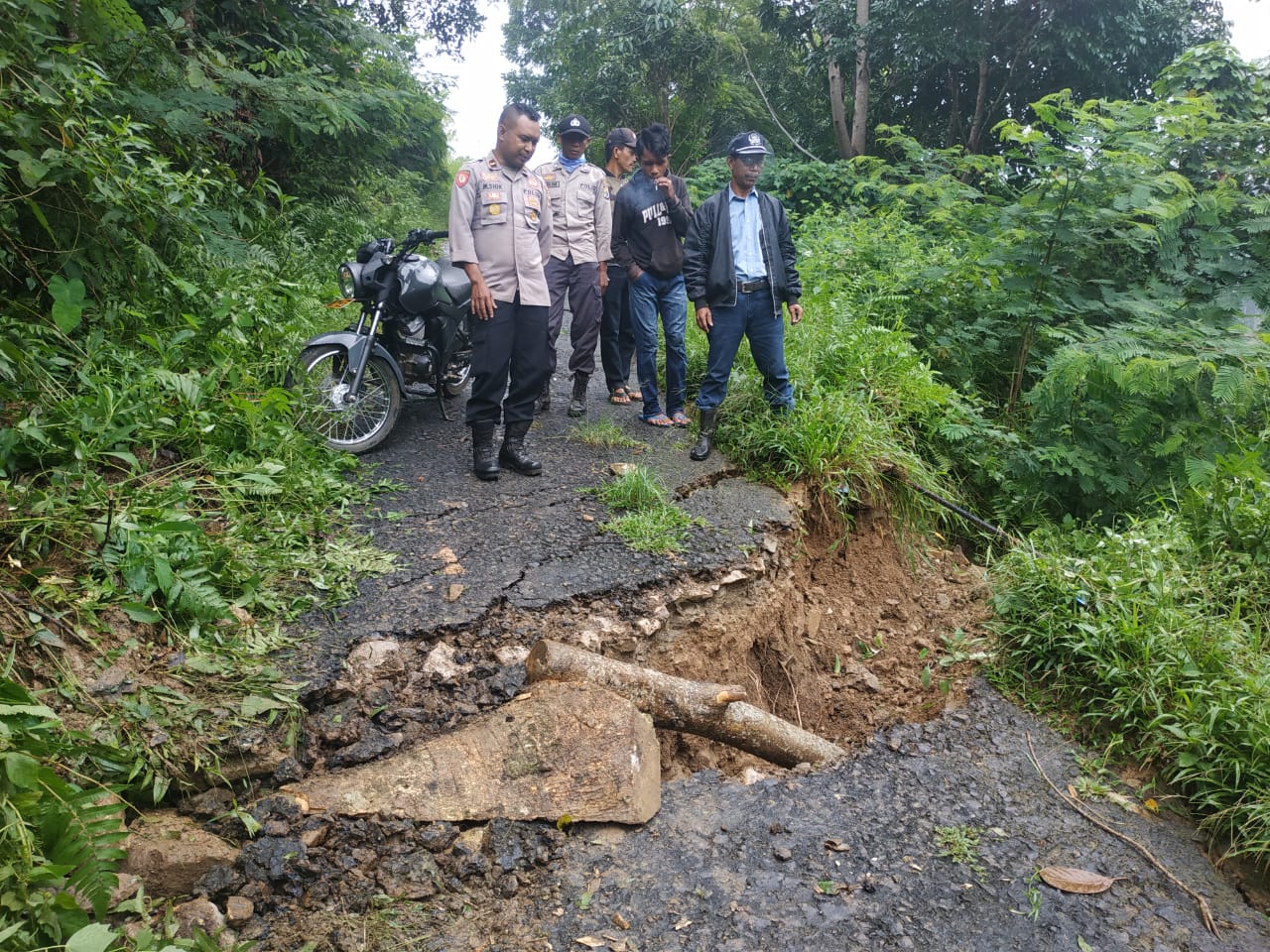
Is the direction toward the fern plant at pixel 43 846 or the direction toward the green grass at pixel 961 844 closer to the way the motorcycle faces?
the fern plant

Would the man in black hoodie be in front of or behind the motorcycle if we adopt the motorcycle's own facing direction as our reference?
behind

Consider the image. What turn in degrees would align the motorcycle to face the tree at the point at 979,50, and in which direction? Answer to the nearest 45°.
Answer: approximately 180°

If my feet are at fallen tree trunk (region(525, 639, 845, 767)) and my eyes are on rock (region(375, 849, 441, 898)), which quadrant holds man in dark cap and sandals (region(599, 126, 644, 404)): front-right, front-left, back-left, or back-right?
back-right

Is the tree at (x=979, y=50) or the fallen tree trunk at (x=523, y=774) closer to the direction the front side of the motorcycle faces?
the fallen tree trunk

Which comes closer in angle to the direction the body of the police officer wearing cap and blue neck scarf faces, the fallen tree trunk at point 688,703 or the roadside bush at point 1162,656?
the fallen tree trunk

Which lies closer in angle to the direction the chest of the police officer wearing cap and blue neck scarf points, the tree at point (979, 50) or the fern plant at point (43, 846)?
the fern plant

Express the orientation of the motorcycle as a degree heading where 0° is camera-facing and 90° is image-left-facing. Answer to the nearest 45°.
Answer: approximately 45°

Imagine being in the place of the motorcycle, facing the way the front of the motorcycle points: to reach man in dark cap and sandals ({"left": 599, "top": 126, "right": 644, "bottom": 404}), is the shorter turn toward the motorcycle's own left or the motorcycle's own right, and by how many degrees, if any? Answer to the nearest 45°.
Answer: approximately 180°
